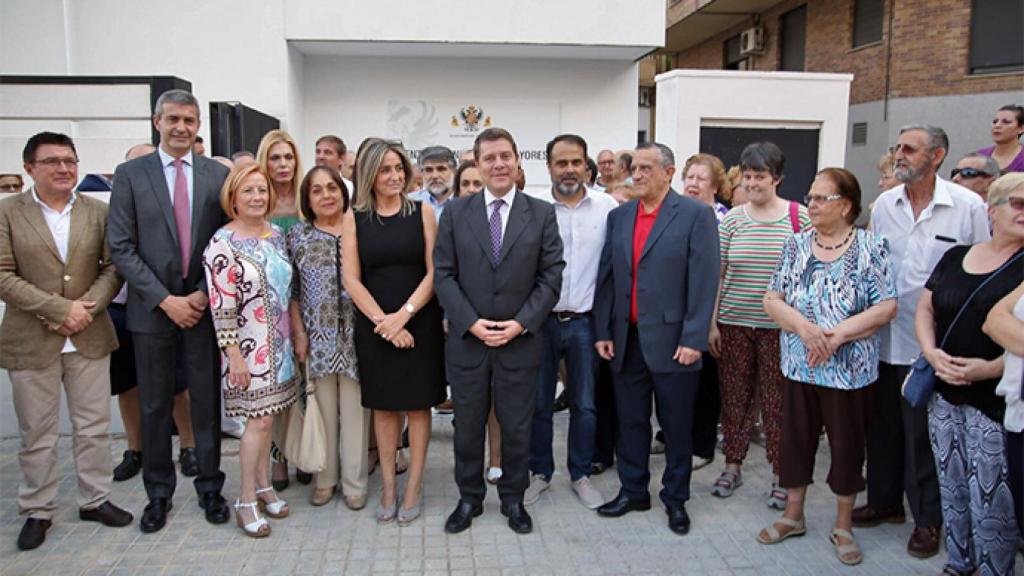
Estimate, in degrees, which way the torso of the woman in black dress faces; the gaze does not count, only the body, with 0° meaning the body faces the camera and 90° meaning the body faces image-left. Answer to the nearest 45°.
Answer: approximately 0°

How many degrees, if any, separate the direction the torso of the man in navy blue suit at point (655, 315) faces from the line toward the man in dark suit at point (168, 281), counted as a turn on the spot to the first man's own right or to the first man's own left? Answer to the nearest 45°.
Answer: approximately 45° to the first man's own right

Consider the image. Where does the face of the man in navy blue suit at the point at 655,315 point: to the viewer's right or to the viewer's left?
to the viewer's left

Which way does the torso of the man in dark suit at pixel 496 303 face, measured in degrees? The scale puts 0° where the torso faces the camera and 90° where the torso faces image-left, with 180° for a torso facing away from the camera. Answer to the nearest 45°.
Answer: approximately 0°

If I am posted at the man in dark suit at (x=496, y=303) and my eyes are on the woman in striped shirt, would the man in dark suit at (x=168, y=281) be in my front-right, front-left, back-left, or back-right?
back-left

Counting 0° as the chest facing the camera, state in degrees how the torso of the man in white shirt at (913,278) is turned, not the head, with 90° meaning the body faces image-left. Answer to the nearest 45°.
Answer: approximately 45°

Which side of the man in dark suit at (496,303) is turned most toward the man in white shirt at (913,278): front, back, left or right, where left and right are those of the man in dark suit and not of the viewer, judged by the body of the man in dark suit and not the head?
left

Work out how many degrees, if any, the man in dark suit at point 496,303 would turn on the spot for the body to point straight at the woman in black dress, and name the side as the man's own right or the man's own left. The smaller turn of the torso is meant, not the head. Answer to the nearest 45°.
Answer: approximately 90° to the man's own right
